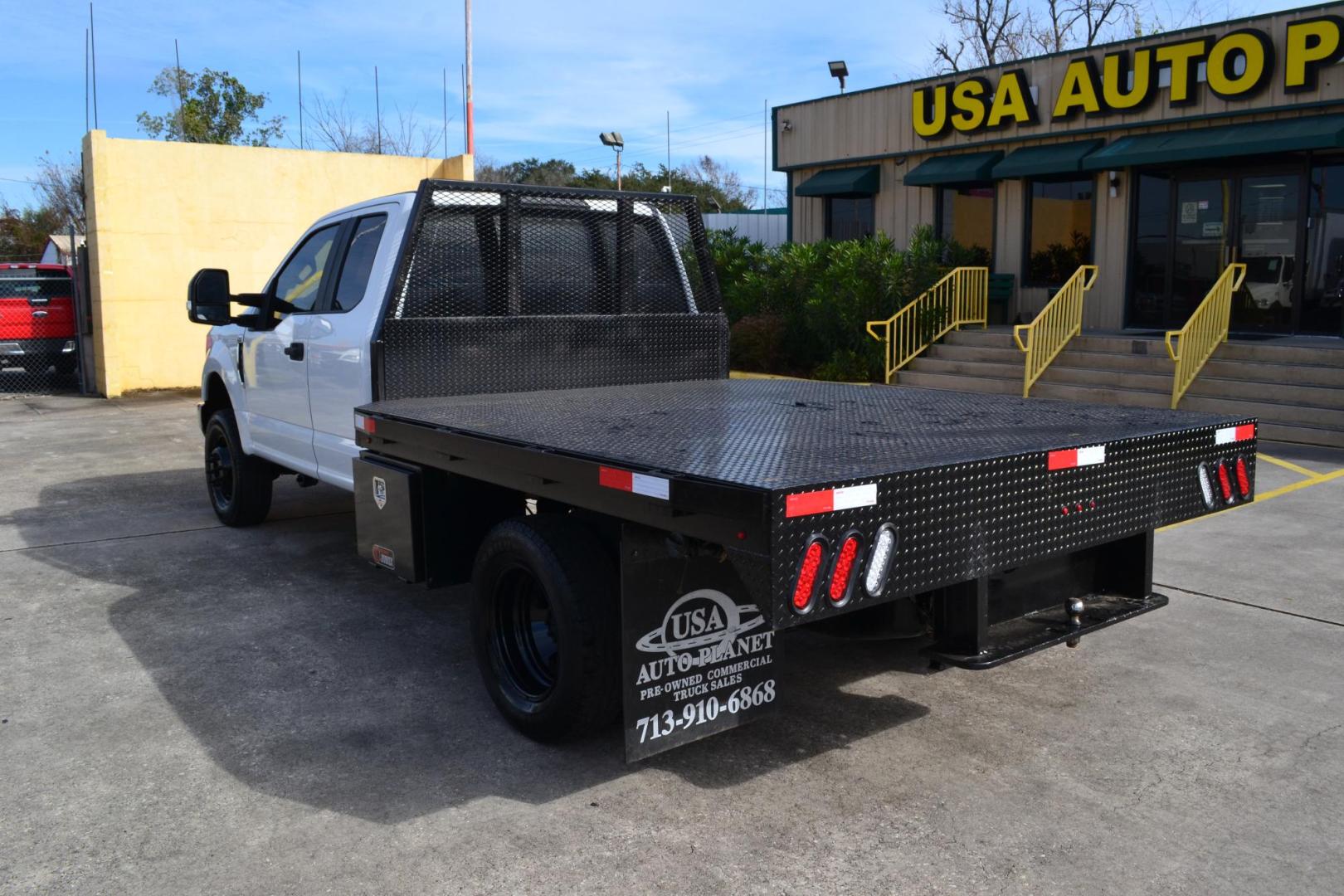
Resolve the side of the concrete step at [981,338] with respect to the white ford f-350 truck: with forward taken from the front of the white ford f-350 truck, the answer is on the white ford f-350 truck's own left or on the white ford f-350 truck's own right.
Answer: on the white ford f-350 truck's own right

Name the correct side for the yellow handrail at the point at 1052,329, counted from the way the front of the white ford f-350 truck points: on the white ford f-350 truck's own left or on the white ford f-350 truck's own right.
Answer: on the white ford f-350 truck's own right

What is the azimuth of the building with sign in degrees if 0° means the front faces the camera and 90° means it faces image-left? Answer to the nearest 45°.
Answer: approximately 45°

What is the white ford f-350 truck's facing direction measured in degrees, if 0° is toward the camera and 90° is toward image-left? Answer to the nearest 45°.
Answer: approximately 135°

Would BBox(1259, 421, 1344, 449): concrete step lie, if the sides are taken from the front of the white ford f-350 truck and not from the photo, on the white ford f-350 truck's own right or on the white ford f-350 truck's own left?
on the white ford f-350 truck's own right
